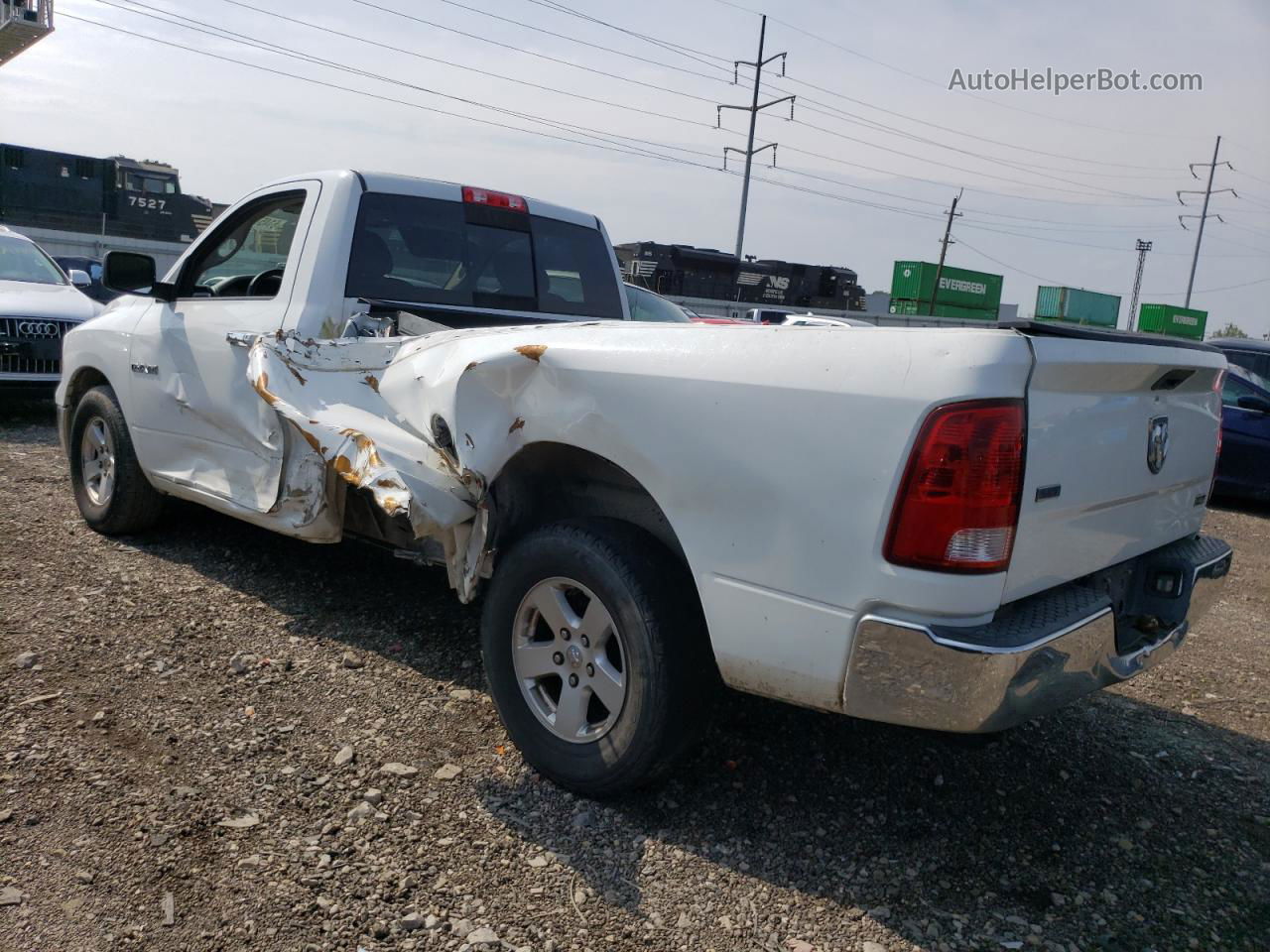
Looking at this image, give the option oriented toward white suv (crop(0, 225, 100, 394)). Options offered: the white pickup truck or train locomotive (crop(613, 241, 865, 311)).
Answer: the white pickup truck

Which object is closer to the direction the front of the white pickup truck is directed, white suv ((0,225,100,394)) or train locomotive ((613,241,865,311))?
the white suv

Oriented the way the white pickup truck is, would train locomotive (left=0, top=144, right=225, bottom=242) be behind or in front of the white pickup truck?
in front

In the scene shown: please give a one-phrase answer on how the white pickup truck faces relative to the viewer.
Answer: facing away from the viewer and to the left of the viewer

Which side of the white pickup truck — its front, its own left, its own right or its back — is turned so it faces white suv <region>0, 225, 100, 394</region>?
front

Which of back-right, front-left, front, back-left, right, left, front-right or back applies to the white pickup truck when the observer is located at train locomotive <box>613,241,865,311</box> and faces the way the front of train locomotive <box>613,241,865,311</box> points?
back-right

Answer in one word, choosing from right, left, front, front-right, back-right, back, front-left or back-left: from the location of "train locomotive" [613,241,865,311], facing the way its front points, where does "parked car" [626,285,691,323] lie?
back-right

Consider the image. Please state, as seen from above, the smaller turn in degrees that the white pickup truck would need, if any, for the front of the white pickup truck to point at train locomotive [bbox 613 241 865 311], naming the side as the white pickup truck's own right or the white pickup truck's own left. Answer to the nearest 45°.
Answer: approximately 45° to the white pickup truck's own right

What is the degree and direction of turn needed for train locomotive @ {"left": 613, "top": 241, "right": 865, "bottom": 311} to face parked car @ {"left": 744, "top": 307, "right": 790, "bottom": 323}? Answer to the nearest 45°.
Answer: approximately 135° to its right

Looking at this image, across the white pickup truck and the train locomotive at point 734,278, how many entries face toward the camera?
0

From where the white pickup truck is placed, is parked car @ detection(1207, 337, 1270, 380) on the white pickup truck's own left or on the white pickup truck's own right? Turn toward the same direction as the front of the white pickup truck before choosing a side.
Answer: on the white pickup truck's own right

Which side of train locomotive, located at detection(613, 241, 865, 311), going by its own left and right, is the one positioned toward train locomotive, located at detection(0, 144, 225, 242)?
back

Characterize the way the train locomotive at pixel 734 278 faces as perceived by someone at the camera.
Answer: facing away from the viewer and to the right of the viewer

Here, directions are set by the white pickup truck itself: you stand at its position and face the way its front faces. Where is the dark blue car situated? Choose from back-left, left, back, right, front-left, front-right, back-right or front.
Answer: right
